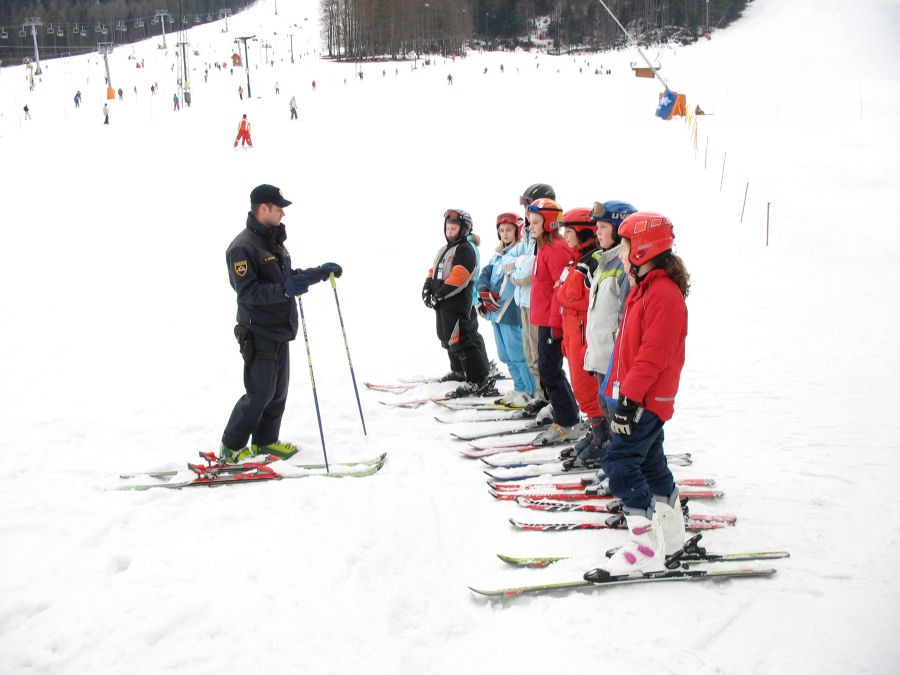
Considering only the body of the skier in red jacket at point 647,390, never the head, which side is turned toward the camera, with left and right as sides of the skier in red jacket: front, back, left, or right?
left

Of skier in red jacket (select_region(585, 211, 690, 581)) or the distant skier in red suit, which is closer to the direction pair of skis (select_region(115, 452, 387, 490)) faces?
the skier in red jacket

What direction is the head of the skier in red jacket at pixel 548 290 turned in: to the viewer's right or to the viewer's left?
to the viewer's left

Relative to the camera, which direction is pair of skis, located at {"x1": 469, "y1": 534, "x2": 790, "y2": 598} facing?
to the viewer's left

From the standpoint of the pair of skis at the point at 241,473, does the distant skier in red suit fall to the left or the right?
on its left

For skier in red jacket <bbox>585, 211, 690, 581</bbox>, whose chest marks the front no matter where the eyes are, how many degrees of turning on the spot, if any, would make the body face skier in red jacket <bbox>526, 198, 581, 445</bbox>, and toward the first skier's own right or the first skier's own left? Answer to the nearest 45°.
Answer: approximately 90° to the first skier's own right

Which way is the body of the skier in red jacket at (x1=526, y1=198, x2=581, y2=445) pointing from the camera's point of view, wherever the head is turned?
to the viewer's left

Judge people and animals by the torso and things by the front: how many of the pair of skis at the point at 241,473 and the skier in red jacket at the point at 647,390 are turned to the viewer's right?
1

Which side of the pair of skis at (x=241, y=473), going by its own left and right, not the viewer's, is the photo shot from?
right

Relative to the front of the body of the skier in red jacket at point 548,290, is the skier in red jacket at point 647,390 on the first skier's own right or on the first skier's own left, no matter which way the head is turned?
on the first skier's own left
